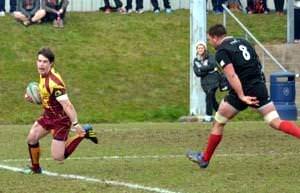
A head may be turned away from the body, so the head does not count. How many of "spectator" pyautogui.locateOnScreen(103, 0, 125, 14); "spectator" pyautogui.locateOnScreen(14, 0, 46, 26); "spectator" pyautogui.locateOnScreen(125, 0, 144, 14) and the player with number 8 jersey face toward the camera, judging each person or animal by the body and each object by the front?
3

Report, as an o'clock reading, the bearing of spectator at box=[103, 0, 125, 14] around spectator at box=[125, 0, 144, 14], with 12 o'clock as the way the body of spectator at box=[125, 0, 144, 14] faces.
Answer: spectator at box=[103, 0, 125, 14] is roughly at 3 o'clock from spectator at box=[125, 0, 144, 14].

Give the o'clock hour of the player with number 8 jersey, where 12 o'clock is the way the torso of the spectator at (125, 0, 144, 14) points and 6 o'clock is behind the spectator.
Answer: The player with number 8 jersey is roughly at 12 o'clock from the spectator.

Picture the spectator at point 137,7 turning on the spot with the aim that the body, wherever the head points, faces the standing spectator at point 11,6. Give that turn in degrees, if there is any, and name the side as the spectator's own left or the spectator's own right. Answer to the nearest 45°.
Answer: approximately 90° to the spectator's own right

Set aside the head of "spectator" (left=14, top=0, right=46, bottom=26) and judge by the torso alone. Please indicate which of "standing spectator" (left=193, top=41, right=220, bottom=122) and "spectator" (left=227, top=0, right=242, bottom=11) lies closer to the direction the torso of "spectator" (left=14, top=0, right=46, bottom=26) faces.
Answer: the standing spectator

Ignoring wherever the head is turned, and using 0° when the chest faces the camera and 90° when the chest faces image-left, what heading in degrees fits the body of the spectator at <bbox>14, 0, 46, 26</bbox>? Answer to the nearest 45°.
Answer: approximately 0°

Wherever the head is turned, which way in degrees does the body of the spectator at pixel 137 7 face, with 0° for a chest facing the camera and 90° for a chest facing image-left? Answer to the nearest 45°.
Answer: approximately 0°

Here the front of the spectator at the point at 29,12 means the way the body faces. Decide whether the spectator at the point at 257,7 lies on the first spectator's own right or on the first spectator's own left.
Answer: on the first spectator's own left

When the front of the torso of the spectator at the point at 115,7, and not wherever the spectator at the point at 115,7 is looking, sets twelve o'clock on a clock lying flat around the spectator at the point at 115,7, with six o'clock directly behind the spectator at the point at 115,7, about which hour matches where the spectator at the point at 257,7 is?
the spectator at the point at 257,7 is roughly at 9 o'clock from the spectator at the point at 115,7.
